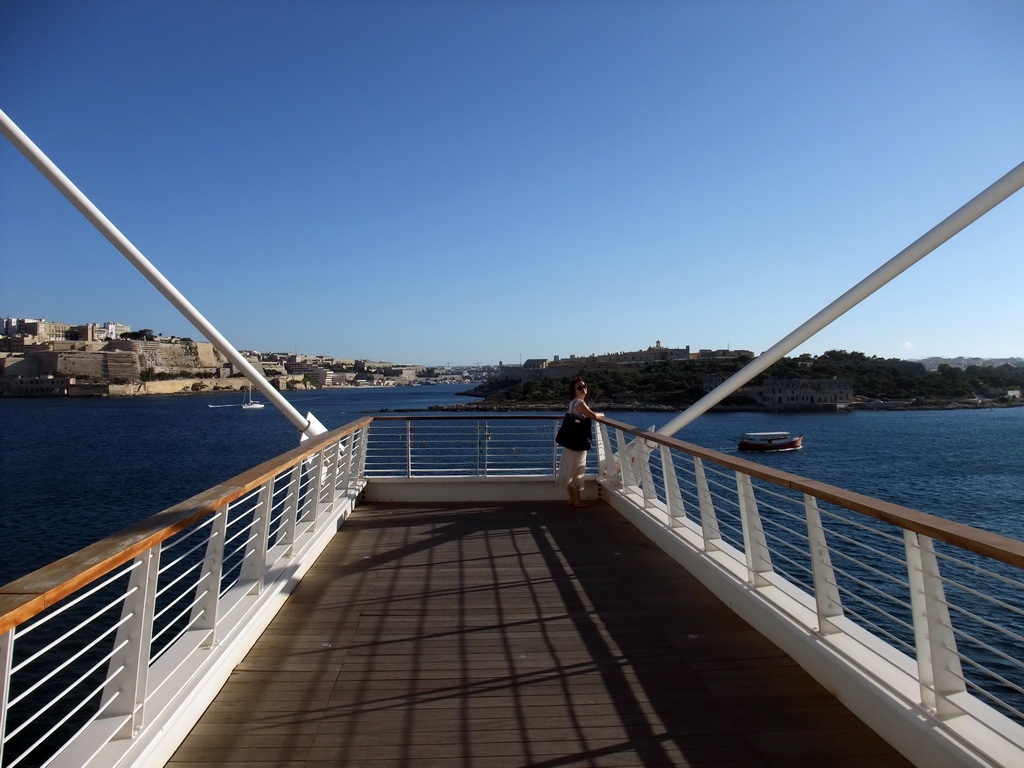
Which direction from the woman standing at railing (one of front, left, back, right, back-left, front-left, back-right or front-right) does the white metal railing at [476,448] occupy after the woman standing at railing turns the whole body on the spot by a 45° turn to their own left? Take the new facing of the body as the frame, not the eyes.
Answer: left

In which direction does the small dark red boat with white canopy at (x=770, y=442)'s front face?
to the viewer's right

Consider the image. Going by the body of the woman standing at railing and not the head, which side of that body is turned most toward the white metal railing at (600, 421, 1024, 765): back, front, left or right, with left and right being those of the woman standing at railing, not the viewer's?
right

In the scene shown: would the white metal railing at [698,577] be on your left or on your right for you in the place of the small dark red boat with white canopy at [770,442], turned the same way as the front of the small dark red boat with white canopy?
on your right

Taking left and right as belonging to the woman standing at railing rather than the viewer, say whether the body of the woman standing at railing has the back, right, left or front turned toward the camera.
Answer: right

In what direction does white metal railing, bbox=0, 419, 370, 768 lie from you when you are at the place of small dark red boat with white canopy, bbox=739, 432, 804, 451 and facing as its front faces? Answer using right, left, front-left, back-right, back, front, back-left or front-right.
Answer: right

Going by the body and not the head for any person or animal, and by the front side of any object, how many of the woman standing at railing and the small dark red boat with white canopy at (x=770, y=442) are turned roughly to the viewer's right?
2

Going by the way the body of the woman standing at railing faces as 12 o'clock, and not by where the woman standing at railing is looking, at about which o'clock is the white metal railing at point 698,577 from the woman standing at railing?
The white metal railing is roughly at 3 o'clock from the woman standing at railing.
